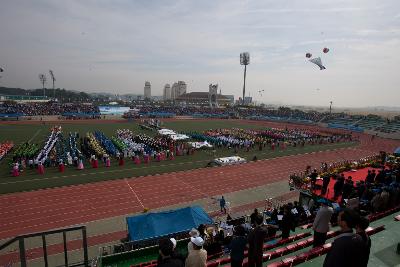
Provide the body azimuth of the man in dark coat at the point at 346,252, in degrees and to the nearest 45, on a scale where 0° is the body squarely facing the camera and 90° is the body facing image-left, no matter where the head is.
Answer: approximately 135°

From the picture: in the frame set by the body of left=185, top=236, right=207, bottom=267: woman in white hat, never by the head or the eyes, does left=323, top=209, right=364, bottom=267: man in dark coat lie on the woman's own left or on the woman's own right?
on the woman's own right

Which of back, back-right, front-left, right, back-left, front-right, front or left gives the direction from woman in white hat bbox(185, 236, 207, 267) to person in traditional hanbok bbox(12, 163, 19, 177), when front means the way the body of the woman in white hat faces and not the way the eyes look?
front-left

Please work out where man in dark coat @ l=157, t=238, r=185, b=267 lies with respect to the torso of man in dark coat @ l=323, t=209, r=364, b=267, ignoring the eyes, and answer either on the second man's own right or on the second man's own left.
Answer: on the second man's own left

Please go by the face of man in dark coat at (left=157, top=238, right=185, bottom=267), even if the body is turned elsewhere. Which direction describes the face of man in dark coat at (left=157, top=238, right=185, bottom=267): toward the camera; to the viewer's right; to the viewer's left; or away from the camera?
away from the camera

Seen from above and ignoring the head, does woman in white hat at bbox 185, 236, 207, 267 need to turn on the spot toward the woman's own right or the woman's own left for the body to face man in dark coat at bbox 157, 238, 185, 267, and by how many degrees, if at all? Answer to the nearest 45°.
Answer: approximately 135° to the woman's own left

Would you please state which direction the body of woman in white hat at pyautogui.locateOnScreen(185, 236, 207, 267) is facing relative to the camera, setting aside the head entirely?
away from the camera

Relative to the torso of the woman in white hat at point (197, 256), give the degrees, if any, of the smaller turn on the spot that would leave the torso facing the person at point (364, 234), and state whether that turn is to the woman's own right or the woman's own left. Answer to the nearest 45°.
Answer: approximately 135° to the woman's own right
